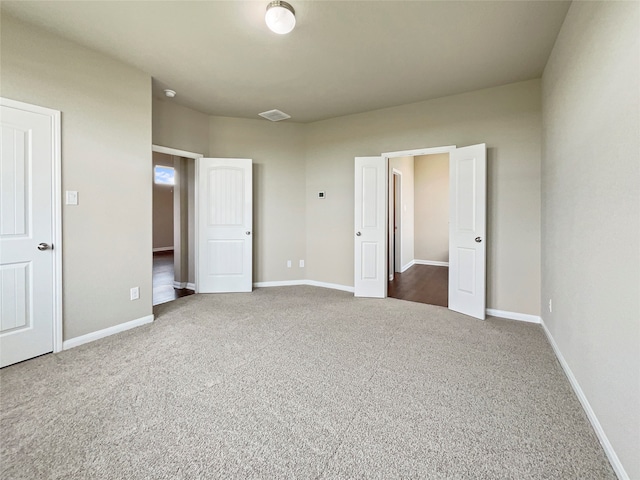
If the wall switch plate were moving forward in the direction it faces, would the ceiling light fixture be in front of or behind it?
in front

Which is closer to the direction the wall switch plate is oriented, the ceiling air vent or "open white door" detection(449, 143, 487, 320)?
the open white door

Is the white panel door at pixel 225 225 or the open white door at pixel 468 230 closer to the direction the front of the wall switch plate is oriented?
the open white door

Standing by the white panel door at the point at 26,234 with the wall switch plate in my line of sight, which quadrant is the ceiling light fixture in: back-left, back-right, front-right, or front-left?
front-right

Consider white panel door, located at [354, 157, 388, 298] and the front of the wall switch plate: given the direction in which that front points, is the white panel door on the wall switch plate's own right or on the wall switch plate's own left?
on the wall switch plate's own left

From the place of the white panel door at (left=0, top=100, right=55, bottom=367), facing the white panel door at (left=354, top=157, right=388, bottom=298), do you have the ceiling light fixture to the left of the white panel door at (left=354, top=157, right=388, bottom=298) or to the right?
right

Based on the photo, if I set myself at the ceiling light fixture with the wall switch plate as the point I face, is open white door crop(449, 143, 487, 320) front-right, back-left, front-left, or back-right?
back-right

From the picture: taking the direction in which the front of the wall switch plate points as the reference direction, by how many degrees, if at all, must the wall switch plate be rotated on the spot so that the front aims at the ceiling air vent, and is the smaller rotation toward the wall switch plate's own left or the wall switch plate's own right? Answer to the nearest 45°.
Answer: approximately 90° to the wall switch plate's own left

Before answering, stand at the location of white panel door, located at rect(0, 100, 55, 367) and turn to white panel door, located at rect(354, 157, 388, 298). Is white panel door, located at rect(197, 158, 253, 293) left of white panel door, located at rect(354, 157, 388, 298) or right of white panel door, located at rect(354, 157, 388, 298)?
left
